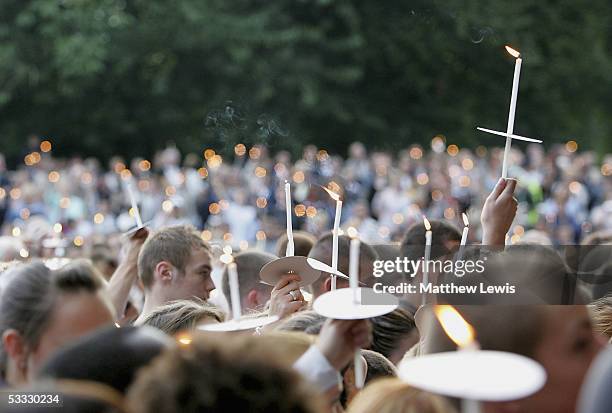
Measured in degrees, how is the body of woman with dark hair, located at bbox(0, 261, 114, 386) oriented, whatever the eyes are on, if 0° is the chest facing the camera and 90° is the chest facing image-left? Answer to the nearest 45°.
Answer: approximately 270°
